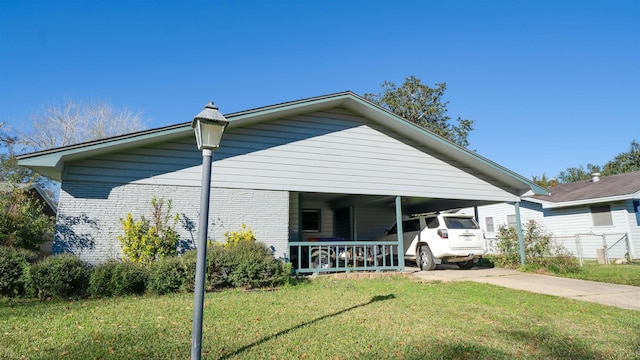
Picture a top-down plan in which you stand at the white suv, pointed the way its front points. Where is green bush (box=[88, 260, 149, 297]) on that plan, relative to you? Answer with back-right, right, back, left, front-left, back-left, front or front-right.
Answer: left

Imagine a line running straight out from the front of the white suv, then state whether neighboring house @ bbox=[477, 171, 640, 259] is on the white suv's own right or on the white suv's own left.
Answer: on the white suv's own right

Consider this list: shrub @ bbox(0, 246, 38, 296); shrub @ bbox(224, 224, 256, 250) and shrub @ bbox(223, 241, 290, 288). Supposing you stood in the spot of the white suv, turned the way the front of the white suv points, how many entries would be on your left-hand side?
3

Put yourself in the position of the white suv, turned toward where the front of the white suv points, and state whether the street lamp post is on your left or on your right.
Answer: on your left

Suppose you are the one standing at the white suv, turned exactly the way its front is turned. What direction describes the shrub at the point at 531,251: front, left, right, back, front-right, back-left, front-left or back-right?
right

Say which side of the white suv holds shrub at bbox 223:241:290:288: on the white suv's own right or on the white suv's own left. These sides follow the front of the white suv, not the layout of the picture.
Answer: on the white suv's own left

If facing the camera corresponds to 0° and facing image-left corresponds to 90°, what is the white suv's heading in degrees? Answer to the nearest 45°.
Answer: approximately 135°

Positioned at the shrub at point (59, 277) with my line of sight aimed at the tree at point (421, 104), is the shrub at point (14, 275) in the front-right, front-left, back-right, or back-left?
back-left

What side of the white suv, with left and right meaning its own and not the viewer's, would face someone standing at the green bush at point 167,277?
left

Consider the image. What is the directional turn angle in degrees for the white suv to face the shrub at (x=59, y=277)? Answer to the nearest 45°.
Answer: approximately 90° to its left

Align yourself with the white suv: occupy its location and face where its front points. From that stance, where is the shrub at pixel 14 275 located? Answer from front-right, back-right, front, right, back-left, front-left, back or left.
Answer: left

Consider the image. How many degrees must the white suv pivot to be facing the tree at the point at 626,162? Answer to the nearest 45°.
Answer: approximately 90° to its right
